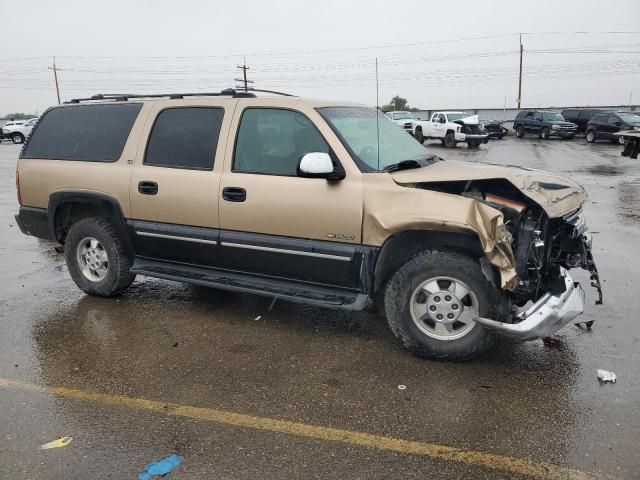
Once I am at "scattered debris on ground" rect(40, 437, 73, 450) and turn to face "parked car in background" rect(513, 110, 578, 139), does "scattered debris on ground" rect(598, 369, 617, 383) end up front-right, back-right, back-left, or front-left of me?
front-right

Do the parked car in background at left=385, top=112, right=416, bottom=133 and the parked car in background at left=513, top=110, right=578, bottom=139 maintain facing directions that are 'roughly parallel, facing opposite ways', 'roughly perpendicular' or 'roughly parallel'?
roughly parallel

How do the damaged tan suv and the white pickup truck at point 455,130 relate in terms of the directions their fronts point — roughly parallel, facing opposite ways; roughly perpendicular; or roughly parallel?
roughly parallel

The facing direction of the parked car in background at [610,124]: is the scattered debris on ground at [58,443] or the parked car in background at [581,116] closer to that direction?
the scattered debris on ground

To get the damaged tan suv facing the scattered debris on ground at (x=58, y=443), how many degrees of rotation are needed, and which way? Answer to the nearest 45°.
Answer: approximately 90° to its right

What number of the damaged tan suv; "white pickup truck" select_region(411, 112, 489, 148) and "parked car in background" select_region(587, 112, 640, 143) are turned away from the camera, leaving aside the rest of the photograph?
0

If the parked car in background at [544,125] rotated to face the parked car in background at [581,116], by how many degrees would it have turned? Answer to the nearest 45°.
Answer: approximately 90° to its left

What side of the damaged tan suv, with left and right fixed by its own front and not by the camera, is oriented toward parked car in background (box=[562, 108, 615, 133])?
left

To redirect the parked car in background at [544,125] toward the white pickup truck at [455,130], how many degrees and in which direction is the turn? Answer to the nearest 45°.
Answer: approximately 90° to its right

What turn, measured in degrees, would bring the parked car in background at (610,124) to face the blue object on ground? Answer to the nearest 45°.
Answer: approximately 45° to its right

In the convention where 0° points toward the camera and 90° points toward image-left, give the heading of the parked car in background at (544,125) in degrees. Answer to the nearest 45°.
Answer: approximately 315°

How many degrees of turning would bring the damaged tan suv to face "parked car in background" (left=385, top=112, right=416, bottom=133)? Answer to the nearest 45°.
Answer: approximately 135° to its left

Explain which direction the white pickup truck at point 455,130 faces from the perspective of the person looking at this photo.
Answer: facing the viewer and to the right of the viewer
